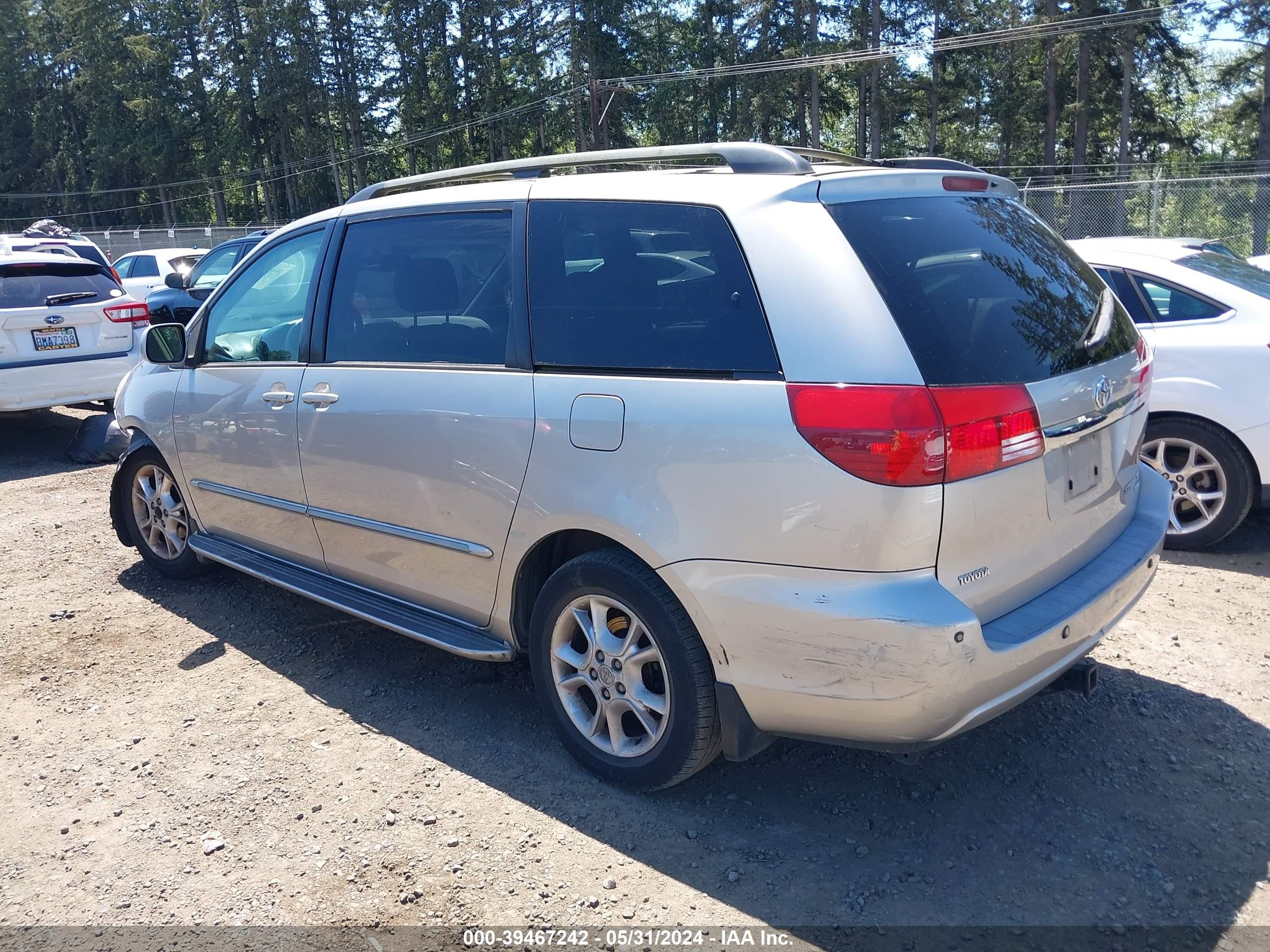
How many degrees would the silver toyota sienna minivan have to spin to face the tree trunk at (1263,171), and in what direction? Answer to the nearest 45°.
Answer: approximately 90° to its right

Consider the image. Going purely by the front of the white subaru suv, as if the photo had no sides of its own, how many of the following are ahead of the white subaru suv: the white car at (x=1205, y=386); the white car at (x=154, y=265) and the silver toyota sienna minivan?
1

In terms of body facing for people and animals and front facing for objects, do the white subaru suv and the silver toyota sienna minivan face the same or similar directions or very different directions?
same or similar directions

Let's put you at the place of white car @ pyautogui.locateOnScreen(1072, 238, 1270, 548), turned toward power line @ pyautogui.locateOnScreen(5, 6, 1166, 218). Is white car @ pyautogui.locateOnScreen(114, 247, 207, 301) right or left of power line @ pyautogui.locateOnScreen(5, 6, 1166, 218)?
left

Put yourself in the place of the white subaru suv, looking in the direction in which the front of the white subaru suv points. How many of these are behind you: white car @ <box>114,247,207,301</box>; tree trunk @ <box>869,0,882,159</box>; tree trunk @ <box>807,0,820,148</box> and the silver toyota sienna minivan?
1

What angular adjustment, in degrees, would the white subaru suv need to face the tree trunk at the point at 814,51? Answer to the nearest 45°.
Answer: approximately 45° to its right

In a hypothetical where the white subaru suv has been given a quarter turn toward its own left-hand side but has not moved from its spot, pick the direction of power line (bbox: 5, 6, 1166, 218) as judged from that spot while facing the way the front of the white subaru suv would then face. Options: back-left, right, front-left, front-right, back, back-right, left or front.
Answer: back-right

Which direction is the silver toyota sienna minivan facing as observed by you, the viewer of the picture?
facing away from the viewer and to the left of the viewer

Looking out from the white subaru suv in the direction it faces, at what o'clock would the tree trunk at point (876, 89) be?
The tree trunk is roughly at 2 o'clock from the white subaru suv.

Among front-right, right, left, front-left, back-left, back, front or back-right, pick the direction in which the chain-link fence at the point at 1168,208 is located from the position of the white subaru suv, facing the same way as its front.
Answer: right

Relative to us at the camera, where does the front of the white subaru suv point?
facing away from the viewer

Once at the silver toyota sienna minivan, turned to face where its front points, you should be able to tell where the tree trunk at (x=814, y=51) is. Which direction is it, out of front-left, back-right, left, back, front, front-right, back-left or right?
front-right

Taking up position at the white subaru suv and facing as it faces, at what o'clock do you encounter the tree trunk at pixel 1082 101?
The tree trunk is roughly at 2 o'clock from the white subaru suv.

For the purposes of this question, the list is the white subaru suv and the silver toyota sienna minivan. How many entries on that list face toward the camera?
0

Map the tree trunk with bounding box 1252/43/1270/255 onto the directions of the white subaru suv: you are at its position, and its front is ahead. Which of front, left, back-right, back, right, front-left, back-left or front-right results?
right
